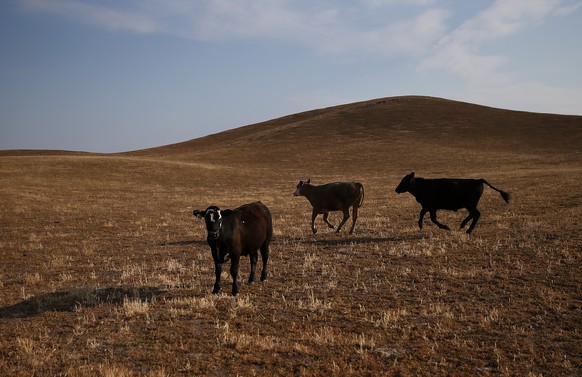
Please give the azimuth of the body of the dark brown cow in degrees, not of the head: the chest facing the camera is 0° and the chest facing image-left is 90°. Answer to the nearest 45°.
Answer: approximately 45°

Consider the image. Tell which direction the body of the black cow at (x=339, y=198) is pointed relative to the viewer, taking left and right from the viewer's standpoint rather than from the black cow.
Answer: facing to the left of the viewer

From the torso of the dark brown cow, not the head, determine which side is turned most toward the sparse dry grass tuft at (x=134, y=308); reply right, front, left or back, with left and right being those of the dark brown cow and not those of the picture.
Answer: front

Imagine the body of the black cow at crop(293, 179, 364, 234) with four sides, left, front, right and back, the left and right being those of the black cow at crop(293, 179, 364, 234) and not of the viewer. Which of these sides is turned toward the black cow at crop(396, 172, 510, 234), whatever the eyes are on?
back

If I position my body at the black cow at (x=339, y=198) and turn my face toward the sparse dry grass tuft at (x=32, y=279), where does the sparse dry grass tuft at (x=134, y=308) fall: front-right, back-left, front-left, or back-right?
front-left

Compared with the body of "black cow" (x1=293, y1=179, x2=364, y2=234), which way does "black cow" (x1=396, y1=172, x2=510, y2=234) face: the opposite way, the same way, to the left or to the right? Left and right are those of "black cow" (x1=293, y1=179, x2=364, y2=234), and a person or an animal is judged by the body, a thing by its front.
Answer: the same way

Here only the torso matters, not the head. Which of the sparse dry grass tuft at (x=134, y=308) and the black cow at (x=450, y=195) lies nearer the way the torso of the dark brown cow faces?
the sparse dry grass tuft

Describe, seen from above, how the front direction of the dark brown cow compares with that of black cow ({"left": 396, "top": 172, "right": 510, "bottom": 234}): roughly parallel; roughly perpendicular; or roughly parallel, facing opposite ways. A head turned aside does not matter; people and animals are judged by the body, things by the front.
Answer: roughly perpendicular

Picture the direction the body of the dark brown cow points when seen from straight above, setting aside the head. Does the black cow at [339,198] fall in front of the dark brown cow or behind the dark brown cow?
behind

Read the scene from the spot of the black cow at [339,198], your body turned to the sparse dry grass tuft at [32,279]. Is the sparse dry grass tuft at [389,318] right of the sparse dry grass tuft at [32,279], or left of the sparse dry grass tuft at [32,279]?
left

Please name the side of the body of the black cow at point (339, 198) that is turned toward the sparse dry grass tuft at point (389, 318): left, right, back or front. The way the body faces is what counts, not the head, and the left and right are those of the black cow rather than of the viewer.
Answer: left

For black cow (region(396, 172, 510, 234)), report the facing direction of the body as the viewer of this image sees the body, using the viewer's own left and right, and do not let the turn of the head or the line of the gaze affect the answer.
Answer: facing to the left of the viewer

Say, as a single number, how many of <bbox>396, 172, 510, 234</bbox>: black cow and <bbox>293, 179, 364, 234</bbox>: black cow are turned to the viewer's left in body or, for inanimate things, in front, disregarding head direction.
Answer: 2

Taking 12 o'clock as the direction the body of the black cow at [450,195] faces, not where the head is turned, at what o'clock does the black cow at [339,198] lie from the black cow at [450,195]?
the black cow at [339,198] is roughly at 12 o'clock from the black cow at [450,195].

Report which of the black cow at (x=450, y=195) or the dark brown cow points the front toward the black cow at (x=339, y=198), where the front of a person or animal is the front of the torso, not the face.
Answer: the black cow at (x=450, y=195)

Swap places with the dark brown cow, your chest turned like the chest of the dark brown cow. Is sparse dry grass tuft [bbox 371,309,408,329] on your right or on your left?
on your left

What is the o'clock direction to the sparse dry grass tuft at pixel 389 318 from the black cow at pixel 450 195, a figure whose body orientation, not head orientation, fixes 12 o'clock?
The sparse dry grass tuft is roughly at 9 o'clock from the black cow.
